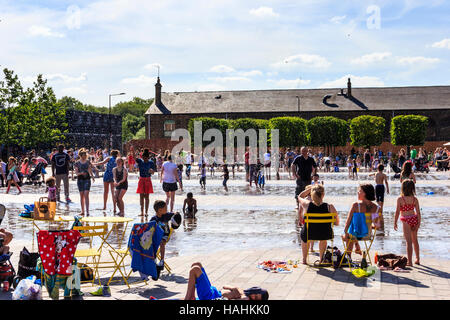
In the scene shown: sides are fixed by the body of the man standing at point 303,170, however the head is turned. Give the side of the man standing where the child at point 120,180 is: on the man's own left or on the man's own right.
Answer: on the man's own right

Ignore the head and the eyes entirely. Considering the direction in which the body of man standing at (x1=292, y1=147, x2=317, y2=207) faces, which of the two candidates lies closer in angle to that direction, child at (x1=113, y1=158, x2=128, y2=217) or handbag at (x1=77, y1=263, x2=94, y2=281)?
the handbag

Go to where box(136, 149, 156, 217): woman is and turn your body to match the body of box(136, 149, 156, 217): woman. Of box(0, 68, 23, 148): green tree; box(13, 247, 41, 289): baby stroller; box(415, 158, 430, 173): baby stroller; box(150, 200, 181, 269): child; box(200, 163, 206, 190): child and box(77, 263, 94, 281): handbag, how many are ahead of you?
3

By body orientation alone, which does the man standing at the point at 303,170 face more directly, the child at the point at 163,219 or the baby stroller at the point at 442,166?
the child
